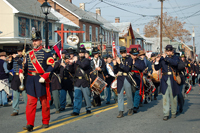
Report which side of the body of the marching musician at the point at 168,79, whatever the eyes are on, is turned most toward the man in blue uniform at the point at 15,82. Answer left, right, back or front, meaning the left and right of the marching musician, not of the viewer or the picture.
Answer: right

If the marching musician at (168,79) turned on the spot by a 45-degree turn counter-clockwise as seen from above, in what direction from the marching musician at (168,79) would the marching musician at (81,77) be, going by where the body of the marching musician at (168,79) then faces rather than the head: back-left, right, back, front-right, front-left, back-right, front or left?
back-right

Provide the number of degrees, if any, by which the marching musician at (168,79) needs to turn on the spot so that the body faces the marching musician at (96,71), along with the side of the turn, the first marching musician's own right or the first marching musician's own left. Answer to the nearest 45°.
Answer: approximately 135° to the first marching musician's own right

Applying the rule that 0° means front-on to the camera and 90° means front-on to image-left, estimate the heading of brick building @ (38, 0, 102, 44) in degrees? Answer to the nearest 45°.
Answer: approximately 315°

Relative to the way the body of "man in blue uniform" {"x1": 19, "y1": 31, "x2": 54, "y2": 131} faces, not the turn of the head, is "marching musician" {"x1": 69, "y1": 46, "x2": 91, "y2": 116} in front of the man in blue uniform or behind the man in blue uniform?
behind

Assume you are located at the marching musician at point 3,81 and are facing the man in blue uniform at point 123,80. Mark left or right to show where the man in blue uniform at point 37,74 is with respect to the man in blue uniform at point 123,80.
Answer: right

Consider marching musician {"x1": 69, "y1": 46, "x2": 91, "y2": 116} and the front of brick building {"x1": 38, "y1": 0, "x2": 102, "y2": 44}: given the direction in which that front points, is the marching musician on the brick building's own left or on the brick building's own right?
on the brick building's own right

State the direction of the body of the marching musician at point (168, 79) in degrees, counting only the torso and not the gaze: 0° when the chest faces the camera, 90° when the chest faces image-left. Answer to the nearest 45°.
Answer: approximately 0°

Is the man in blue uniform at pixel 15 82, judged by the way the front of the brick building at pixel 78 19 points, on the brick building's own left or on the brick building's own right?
on the brick building's own right

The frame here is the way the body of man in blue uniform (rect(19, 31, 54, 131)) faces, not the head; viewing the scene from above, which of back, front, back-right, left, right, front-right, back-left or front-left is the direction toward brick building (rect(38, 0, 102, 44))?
back-right
